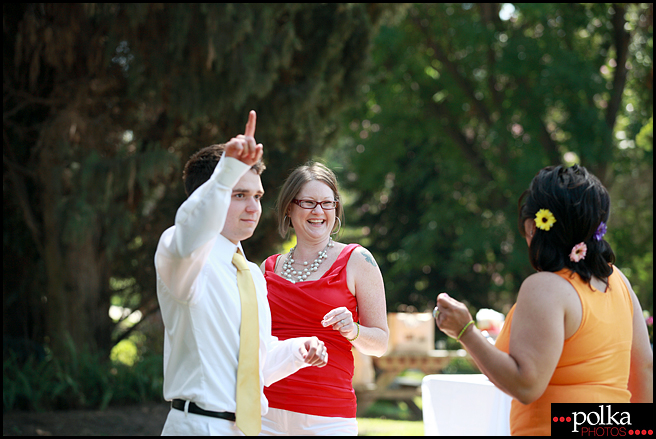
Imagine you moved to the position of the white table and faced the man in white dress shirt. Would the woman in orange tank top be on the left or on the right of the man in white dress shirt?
left

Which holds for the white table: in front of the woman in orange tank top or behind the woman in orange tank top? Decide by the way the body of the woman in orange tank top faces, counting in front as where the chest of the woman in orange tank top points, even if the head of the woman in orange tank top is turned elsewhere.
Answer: in front

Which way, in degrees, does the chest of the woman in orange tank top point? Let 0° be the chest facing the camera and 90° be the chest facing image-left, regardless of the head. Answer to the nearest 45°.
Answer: approximately 135°

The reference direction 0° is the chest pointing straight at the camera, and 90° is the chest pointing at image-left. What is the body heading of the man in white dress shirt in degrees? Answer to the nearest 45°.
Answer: approximately 315°

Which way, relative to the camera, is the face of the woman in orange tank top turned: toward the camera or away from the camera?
away from the camera

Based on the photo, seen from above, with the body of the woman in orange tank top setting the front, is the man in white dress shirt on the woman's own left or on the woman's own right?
on the woman's own left

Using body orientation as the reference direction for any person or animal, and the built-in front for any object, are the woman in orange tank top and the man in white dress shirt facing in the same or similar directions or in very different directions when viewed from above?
very different directions

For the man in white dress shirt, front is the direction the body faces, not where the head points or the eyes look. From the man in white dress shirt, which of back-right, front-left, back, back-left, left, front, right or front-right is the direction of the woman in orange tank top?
front-left
